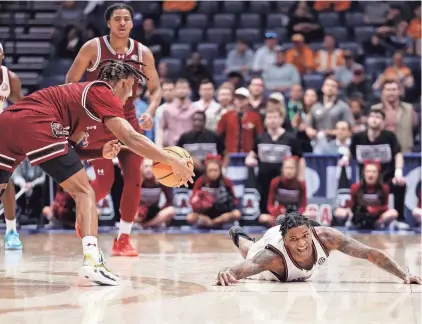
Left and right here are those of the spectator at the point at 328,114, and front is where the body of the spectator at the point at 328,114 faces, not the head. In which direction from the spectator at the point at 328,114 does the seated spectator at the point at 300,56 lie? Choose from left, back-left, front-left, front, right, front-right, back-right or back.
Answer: back

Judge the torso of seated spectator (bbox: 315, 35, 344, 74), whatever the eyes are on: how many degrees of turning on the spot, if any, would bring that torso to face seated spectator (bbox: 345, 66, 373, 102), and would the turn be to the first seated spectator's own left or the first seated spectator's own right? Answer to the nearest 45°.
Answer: approximately 45° to the first seated spectator's own left

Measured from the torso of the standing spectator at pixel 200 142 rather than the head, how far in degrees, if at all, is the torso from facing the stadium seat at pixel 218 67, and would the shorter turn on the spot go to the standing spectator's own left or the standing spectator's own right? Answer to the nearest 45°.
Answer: approximately 180°

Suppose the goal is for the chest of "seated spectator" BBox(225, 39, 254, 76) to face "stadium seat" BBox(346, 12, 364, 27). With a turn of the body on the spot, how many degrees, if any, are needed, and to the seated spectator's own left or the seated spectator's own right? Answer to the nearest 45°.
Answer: approximately 135° to the seated spectator's own left

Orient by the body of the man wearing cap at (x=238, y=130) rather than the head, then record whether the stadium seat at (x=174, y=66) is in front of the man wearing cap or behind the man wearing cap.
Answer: behind

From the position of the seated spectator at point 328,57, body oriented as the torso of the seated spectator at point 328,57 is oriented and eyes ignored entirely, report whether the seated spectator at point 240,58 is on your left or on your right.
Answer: on your right

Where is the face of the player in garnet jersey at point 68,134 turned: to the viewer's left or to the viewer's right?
to the viewer's right

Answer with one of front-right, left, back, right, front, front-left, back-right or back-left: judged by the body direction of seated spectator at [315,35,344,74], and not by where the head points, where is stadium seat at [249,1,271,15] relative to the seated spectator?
back-right

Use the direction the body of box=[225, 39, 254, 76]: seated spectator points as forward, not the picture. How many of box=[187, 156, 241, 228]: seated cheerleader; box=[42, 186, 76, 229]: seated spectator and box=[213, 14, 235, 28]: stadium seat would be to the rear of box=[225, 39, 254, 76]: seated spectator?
1

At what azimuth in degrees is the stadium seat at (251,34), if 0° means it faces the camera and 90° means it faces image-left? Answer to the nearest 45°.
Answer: approximately 0°
